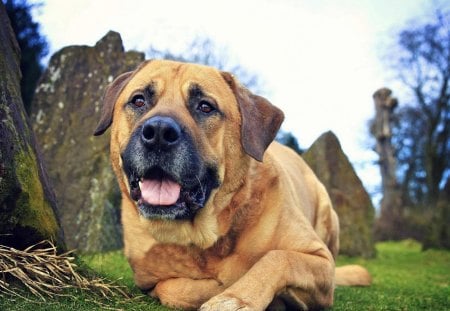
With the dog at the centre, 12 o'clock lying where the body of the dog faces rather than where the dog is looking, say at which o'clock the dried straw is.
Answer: The dried straw is roughly at 1 o'clock from the dog.

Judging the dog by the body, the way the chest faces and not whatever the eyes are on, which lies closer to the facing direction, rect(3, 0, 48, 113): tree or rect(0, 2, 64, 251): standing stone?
the standing stone

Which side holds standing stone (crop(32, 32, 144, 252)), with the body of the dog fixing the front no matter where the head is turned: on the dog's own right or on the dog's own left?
on the dog's own right

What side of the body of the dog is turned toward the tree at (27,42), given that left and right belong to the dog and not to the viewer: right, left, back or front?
right

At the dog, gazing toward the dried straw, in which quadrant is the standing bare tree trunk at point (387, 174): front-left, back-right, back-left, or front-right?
back-right

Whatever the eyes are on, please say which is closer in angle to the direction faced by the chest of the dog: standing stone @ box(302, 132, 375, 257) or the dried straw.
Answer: the dried straw

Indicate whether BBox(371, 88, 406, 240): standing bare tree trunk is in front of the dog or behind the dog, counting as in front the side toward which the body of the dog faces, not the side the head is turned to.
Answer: behind

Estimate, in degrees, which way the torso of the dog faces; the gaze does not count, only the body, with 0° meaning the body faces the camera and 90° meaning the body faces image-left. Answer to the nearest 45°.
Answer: approximately 45°

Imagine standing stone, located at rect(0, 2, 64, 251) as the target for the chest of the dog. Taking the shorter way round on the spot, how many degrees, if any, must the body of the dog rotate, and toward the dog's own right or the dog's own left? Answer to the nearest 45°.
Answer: approximately 45° to the dog's own right

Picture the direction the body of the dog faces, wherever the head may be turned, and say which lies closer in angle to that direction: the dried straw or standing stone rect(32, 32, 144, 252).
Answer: the dried straw
